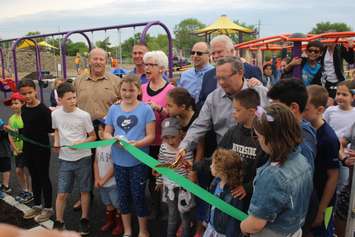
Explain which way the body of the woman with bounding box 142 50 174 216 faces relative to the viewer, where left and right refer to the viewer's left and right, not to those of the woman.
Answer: facing the viewer and to the left of the viewer

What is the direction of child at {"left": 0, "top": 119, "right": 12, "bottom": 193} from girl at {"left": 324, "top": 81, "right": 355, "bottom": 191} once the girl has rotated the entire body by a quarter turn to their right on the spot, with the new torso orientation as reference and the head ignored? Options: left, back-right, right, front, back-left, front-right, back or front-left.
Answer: front-left

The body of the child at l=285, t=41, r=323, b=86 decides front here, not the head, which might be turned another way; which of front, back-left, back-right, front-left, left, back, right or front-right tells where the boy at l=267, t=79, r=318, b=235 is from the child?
front

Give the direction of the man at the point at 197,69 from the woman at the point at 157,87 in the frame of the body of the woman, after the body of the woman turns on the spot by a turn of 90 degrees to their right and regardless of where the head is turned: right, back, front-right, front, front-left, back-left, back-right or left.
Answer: right

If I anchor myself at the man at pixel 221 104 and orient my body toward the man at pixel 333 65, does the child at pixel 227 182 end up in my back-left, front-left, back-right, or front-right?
back-right

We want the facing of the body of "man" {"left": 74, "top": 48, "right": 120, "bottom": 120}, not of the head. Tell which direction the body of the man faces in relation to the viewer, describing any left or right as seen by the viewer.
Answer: facing the viewer
